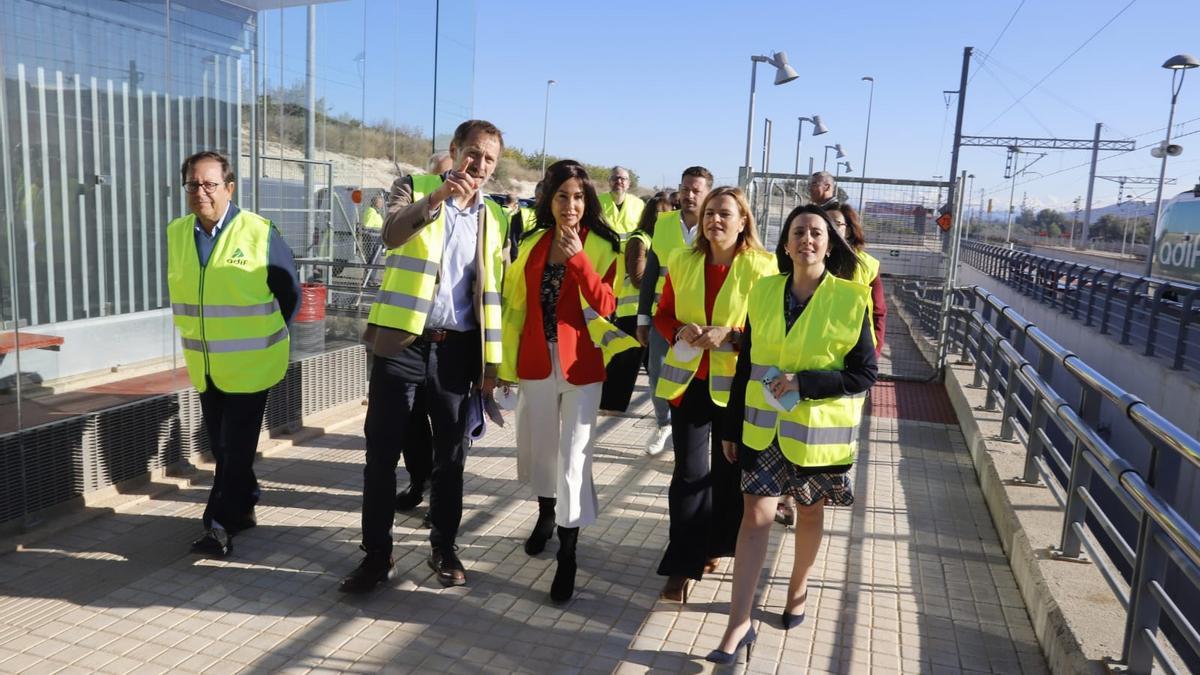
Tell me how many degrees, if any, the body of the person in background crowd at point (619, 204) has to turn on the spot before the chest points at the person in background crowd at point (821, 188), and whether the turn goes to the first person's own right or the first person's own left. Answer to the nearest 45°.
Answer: approximately 45° to the first person's own left

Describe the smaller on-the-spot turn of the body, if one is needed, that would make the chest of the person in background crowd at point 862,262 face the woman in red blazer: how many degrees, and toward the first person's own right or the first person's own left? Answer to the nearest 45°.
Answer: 0° — they already face them

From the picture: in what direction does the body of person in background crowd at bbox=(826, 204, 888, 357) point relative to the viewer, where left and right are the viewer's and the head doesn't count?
facing the viewer and to the left of the viewer

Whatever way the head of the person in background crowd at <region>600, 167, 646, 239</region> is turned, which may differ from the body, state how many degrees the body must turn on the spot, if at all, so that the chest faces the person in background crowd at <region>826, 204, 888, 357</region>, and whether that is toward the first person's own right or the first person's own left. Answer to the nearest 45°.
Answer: approximately 45° to the first person's own left

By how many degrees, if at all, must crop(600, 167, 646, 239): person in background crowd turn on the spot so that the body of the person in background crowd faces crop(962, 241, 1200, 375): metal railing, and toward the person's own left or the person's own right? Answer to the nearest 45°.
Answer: approximately 135° to the person's own left

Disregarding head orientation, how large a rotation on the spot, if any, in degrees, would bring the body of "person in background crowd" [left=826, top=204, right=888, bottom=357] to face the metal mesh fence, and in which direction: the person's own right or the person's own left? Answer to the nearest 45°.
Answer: approximately 135° to the person's own right

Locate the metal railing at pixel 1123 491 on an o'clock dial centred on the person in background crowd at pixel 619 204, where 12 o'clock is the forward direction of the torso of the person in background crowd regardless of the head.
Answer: The metal railing is roughly at 11 o'clock from the person in background crowd.

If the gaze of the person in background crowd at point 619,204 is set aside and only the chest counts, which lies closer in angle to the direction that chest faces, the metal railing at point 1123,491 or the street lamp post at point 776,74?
the metal railing

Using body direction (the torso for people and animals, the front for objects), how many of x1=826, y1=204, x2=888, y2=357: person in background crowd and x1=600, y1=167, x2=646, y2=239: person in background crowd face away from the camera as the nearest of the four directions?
0

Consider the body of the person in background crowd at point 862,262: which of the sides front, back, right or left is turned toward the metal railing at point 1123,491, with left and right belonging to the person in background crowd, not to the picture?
left

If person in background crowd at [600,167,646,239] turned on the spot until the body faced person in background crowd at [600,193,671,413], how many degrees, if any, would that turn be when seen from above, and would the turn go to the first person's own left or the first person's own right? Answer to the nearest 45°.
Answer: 0° — they already face them

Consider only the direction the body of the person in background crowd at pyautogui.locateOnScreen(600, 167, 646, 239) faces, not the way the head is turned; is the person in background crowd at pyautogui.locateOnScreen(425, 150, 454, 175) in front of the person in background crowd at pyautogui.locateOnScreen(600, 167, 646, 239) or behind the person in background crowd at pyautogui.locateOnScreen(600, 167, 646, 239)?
in front

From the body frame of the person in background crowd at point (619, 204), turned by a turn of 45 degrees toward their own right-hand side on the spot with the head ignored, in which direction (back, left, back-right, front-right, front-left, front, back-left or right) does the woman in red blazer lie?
front-left

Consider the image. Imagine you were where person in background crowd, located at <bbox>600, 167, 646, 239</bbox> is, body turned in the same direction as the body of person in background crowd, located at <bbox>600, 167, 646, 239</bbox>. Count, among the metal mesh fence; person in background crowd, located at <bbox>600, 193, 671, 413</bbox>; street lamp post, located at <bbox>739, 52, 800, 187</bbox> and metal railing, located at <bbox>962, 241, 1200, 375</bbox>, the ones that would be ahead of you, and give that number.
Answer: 1

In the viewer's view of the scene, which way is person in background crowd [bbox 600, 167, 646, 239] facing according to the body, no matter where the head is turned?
toward the camera

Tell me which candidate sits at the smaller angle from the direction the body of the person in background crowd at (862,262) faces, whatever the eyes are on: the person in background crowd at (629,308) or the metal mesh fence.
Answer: the person in background crowd

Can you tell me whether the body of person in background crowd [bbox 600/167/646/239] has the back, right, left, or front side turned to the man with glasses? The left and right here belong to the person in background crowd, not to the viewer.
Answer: front
